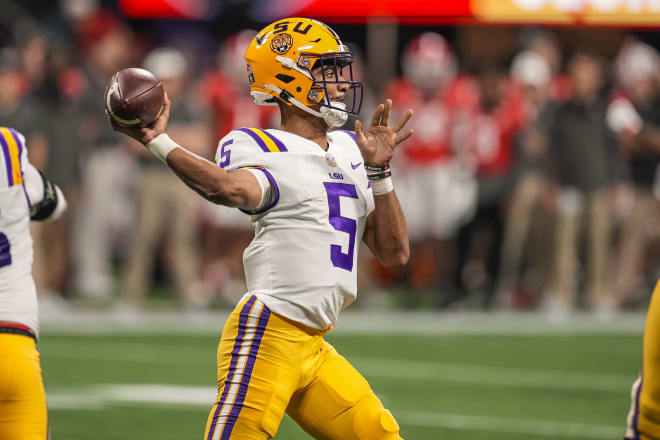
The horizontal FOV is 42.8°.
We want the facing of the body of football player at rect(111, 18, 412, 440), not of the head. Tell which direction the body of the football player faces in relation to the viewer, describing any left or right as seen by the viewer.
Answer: facing the viewer and to the right of the viewer

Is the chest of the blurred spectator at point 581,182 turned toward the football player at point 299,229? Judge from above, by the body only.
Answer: yes

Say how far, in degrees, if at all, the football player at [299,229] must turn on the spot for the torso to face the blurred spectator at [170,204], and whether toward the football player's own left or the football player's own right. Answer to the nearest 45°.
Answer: approximately 135° to the football player's own left

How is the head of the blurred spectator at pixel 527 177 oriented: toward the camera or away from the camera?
toward the camera

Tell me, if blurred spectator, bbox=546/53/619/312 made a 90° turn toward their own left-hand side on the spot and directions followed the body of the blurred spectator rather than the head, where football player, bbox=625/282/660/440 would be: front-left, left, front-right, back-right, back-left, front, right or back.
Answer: right

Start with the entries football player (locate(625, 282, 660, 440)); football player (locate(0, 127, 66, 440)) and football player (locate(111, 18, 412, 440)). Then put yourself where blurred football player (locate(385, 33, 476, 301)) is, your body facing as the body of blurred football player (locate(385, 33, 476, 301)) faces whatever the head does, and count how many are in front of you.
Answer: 3

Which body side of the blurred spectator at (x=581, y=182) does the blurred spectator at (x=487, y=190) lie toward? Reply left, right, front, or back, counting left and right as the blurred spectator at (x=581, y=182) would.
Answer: right

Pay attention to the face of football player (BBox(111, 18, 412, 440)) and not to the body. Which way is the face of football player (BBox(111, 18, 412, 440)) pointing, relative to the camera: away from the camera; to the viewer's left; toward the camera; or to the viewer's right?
to the viewer's right

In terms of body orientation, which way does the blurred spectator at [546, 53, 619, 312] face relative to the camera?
toward the camera

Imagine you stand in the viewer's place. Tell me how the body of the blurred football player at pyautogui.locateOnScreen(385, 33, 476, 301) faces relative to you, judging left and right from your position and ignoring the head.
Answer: facing the viewer
